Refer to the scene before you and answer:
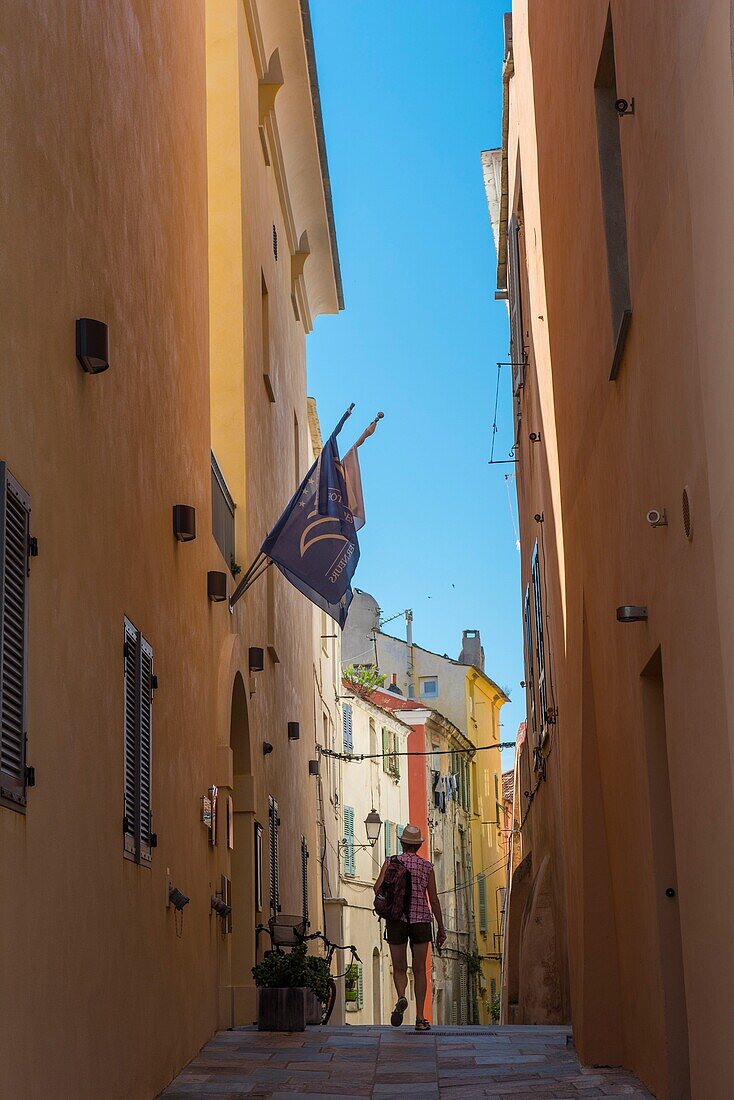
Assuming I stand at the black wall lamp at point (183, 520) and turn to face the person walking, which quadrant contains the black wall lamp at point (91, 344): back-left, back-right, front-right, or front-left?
back-right

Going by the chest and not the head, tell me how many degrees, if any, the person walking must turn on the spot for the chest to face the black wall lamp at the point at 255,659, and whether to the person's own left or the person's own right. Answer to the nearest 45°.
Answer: approximately 45° to the person's own left

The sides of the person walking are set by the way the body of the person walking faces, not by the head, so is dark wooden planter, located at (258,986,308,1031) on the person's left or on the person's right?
on the person's left

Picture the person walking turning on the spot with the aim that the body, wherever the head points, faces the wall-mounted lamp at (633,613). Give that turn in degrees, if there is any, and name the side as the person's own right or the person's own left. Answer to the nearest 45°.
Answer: approximately 180°

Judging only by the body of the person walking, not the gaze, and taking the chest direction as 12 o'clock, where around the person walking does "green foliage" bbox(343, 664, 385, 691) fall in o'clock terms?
The green foliage is roughly at 12 o'clock from the person walking.

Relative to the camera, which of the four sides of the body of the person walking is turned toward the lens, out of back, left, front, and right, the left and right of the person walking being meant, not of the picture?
back

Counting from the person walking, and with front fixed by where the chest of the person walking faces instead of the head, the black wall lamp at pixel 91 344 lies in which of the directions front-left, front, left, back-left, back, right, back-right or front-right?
back

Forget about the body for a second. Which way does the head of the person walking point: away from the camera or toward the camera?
away from the camera

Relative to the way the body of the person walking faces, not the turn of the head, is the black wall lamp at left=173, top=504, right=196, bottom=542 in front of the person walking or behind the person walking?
behind

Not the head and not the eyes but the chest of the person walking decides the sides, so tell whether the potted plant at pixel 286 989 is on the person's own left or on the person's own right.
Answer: on the person's own left
